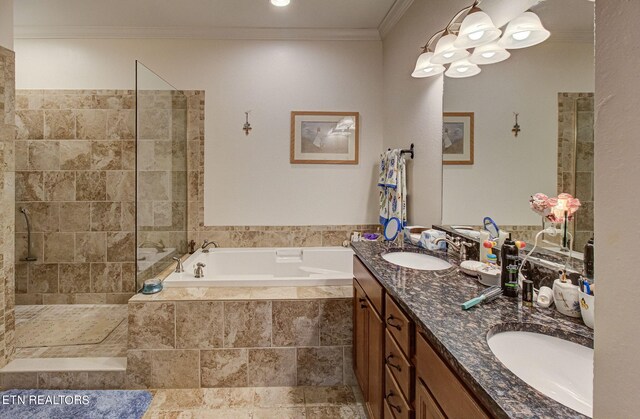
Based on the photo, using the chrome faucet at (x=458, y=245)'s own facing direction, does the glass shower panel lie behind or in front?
in front

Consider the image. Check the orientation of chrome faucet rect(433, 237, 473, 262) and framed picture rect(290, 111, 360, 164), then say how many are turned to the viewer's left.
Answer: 1

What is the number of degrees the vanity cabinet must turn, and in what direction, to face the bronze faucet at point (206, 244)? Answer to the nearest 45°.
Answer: approximately 45° to its right

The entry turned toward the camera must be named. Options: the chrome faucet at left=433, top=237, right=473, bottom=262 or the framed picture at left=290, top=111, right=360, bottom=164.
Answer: the framed picture

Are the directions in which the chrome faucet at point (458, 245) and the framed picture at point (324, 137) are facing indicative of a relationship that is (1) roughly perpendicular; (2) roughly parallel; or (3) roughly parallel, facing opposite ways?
roughly perpendicular

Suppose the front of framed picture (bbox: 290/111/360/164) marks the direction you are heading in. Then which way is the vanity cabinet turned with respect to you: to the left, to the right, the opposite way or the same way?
to the right

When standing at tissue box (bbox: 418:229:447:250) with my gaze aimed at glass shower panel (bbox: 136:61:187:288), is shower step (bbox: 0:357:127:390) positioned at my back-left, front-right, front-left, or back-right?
front-left

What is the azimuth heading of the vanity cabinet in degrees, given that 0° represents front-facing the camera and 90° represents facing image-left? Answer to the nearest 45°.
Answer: approximately 90°

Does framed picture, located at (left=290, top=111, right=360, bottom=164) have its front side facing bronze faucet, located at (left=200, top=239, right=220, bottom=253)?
no

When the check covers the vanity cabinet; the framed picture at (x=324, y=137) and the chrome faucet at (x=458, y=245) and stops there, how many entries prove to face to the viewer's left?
2

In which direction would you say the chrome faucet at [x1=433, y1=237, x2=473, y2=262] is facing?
to the viewer's left

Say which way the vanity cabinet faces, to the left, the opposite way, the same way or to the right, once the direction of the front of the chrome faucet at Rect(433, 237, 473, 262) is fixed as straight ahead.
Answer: the same way

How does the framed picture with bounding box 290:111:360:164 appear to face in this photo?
toward the camera
